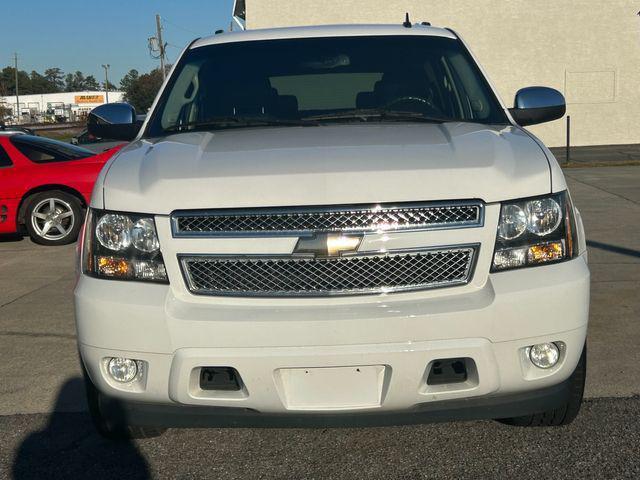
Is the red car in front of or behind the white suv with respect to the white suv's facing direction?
behind

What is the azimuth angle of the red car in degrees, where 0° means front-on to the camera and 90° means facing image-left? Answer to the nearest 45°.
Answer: approximately 90°

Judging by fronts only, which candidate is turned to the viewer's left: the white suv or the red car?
the red car

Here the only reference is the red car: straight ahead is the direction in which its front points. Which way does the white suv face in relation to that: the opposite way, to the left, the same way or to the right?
to the left

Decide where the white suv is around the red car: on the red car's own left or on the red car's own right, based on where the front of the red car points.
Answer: on the red car's own left

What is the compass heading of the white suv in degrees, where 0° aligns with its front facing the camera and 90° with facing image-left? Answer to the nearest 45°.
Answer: approximately 0°

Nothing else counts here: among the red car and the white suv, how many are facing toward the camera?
1
